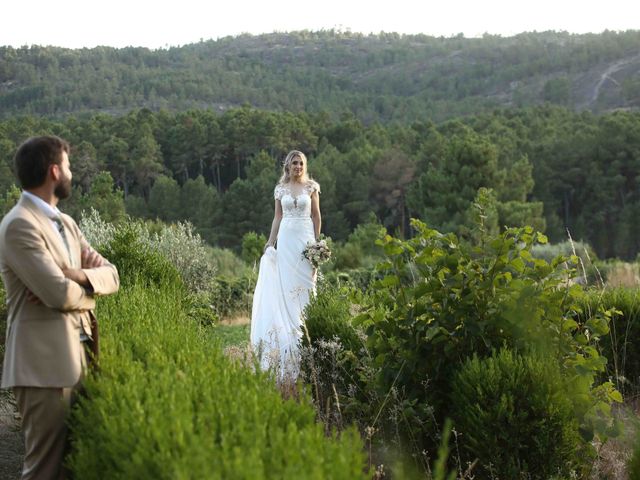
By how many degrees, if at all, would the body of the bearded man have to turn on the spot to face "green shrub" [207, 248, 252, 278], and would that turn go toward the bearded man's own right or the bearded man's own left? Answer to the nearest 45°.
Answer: approximately 90° to the bearded man's own left

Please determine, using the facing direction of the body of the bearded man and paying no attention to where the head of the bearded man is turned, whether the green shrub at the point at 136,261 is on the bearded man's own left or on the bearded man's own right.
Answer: on the bearded man's own left

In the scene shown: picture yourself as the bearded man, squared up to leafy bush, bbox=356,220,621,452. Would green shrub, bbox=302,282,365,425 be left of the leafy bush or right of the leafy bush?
left

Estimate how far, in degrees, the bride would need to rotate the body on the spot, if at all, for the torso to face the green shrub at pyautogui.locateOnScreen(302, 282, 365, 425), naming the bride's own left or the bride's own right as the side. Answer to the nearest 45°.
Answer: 0° — they already face it

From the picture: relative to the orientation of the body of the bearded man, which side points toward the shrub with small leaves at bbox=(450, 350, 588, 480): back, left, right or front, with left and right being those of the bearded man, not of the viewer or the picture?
front

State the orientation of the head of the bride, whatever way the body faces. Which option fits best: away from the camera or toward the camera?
toward the camera

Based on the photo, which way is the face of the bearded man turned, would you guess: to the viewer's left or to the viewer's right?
to the viewer's right

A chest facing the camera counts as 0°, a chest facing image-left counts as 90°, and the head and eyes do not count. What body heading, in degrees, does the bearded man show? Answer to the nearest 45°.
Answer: approximately 270°

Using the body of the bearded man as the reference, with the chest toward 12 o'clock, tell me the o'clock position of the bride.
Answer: The bride is roughly at 10 o'clock from the bearded man.

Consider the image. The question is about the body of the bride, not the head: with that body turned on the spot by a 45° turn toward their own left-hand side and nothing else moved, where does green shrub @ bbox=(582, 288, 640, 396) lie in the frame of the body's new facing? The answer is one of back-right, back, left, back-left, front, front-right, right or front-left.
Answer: front

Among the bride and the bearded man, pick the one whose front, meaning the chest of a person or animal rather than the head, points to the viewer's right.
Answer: the bearded man

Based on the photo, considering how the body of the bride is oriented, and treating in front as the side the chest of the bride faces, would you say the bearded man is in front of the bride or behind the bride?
in front

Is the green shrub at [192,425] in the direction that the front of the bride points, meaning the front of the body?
yes

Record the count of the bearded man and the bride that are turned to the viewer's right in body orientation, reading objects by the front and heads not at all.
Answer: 1

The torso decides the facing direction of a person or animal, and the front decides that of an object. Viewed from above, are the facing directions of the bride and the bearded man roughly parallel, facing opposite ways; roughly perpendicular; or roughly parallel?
roughly perpendicular

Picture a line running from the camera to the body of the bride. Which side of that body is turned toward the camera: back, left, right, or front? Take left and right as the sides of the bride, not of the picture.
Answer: front

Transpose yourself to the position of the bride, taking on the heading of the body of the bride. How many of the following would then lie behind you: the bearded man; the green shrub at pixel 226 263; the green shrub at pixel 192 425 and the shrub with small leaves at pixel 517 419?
1
